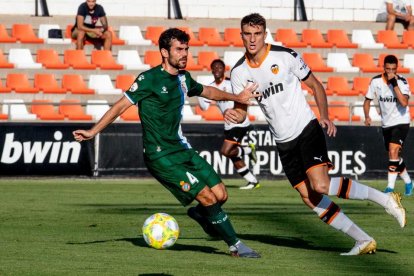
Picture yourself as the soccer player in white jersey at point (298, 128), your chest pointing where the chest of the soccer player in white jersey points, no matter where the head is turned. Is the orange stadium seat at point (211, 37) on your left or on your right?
on your right

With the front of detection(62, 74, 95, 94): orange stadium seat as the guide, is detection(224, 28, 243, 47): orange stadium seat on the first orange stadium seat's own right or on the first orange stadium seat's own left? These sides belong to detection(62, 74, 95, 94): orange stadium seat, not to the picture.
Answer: on the first orange stadium seat's own left

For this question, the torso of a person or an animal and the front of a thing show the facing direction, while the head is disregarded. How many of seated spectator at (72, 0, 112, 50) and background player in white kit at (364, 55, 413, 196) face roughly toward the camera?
2

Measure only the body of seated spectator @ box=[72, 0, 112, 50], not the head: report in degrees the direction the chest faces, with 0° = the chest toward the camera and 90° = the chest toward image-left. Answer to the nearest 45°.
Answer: approximately 0°

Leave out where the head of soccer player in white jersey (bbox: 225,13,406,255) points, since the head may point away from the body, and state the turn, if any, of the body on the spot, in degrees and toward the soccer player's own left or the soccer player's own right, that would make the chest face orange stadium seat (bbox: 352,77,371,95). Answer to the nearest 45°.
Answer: approximately 135° to the soccer player's own right

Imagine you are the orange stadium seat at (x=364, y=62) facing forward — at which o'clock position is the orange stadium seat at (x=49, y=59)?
the orange stadium seat at (x=49, y=59) is roughly at 4 o'clock from the orange stadium seat at (x=364, y=62).

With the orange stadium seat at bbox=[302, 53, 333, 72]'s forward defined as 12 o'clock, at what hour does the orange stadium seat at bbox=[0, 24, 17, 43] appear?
the orange stadium seat at bbox=[0, 24, 17, 43] is roughly at 4 o'clock from the orange stadium seat at bbox=[302, 53, 333, 72].
